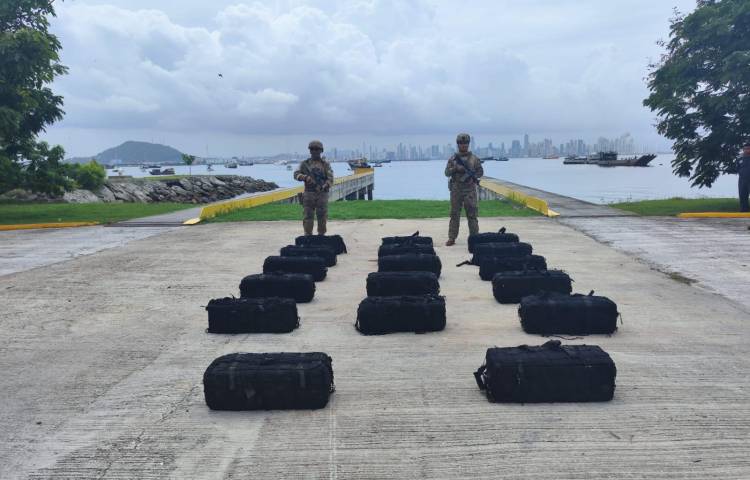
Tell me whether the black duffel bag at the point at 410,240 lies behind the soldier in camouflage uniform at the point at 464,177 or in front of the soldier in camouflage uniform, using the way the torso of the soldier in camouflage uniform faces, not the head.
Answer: in front

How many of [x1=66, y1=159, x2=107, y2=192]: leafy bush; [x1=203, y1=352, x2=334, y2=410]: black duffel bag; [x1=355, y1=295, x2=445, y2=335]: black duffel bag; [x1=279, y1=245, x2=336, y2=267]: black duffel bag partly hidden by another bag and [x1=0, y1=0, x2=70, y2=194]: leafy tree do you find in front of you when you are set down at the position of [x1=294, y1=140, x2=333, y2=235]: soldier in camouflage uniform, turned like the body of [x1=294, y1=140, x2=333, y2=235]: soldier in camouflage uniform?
3

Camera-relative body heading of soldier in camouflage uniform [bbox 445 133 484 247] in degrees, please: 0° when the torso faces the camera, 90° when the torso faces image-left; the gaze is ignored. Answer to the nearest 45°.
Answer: approximately 0°

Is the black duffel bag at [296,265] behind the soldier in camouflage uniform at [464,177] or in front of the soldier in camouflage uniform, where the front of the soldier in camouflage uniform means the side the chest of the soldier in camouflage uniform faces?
in front

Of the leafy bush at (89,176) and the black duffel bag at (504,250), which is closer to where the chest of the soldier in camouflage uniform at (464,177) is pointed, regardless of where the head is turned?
the black duffel bag

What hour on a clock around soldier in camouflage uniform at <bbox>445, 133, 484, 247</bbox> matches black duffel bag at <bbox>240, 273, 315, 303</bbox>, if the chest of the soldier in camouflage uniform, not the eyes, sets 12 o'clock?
The black duffel bag is roughly at 1 o'clock from the soldier in camouflage uniform.

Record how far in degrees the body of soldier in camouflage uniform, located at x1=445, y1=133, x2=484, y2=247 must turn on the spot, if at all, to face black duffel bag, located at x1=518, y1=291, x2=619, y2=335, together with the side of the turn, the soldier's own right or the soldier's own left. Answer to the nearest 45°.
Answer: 0° — they already face it

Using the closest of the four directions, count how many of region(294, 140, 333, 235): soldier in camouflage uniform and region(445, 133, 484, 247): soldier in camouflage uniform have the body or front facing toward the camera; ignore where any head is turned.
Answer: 2

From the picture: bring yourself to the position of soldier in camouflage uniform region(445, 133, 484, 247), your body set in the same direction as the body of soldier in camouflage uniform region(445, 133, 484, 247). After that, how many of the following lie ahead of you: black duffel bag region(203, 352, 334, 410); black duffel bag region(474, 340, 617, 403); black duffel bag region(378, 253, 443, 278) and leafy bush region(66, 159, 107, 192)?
3
